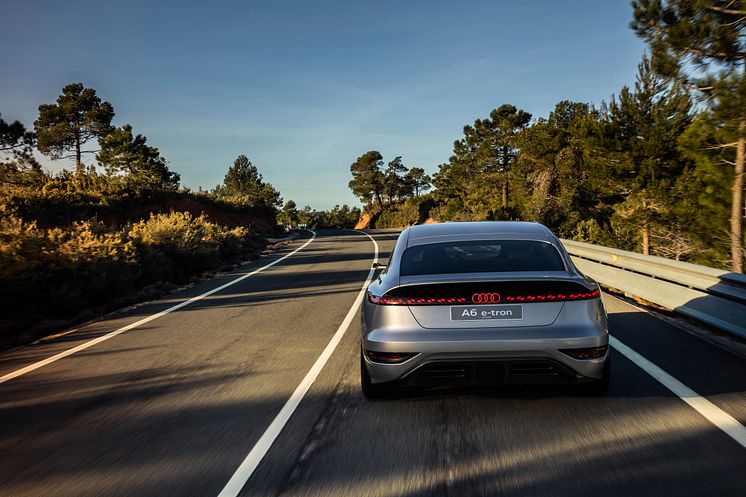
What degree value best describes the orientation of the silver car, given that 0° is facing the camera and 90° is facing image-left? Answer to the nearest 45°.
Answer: approximately 180°
